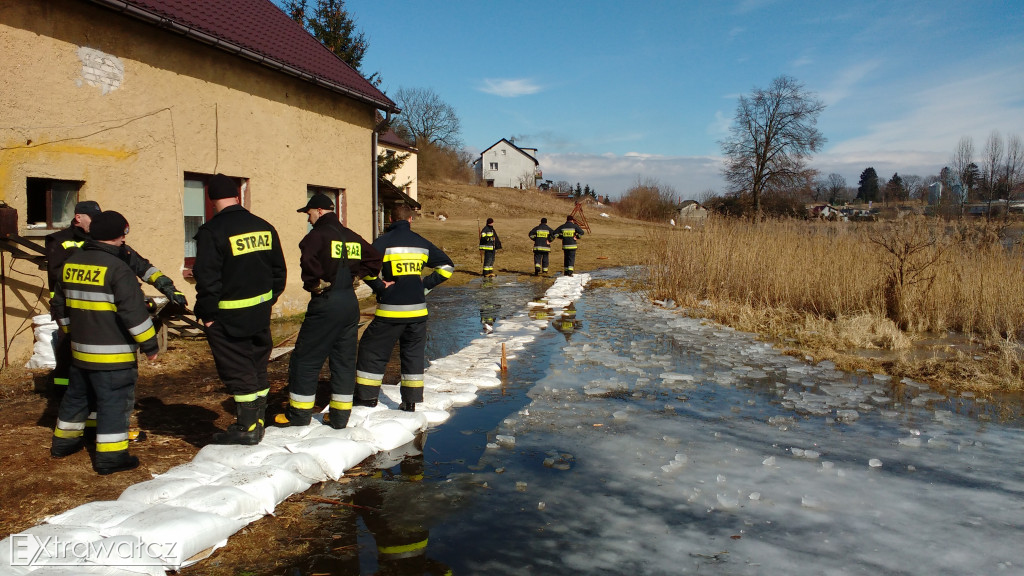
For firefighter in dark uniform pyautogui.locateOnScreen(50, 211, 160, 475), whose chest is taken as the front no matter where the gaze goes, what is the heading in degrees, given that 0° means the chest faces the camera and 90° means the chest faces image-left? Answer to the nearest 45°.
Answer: approximately 225°

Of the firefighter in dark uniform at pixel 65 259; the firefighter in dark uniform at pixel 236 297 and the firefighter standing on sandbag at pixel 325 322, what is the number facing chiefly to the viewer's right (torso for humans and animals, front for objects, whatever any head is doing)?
1

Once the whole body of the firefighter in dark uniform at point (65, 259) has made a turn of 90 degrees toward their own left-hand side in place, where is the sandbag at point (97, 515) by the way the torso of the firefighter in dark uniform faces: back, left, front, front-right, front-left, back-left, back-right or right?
back

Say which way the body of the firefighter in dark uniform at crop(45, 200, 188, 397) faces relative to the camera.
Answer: to the viewer's right

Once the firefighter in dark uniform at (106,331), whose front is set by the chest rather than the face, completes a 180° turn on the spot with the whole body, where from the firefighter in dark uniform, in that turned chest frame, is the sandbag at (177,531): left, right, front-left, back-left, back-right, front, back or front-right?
front-left

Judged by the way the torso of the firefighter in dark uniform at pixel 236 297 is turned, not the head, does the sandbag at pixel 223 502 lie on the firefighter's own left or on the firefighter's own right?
on the firefighter's own left

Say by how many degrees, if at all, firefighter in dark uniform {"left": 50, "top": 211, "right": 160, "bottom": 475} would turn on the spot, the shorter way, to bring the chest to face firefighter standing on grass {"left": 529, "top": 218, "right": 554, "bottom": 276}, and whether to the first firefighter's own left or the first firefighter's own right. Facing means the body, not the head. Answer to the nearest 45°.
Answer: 0° — they already face them

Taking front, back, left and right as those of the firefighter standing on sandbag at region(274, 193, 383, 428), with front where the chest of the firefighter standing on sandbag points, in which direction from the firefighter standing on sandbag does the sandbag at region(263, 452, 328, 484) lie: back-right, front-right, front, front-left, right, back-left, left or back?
back-left

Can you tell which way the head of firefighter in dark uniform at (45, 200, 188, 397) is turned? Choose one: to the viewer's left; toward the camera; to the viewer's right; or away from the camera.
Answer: to the viewer's right

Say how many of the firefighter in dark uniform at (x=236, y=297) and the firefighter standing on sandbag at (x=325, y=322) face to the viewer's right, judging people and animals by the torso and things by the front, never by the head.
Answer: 0

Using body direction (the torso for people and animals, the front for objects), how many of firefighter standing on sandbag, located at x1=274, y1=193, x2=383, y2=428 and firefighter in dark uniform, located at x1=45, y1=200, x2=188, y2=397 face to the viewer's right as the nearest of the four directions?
1

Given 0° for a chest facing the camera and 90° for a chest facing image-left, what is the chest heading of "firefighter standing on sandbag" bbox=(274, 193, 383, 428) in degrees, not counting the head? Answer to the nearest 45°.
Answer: approximately 135°

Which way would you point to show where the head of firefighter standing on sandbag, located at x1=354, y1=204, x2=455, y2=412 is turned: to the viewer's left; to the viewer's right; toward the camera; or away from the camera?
away from the camera

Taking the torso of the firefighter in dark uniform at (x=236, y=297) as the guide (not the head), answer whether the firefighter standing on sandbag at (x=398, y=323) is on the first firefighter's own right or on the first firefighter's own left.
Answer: on the first firefighter's own right

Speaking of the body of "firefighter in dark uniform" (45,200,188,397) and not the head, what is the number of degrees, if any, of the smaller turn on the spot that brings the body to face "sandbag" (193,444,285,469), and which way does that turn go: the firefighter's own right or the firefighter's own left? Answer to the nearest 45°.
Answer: approximately 45° to the firefighter's own right
